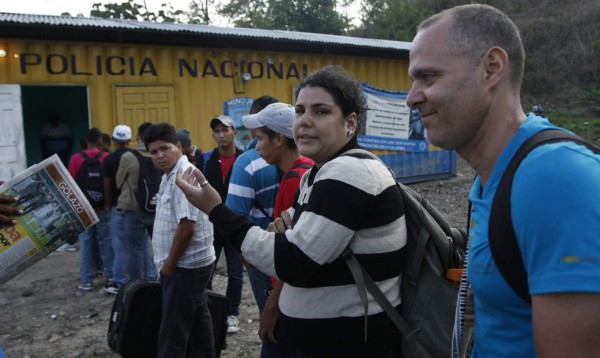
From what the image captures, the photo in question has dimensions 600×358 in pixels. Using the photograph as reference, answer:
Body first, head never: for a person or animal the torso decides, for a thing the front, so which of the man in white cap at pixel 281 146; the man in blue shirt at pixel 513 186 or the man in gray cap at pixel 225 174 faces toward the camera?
the man in gray cap at pixel 225 174

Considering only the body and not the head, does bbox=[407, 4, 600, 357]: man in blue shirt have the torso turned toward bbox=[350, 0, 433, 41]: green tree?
no

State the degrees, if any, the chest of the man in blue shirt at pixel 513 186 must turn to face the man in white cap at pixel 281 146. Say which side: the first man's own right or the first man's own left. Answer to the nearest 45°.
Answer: approximately 45° to the first man's own right

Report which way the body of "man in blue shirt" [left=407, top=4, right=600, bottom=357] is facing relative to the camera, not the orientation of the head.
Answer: to the viewer's left

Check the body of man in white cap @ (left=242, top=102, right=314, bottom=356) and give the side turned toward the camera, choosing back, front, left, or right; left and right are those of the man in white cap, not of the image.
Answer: left

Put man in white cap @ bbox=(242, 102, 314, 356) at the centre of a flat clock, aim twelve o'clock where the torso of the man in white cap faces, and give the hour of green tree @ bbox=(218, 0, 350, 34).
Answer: The green tree is roughly at 3 o'clock from the man in white cap.

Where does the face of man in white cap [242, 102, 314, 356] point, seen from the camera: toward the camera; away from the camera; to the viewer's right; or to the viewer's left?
to the viewer's left

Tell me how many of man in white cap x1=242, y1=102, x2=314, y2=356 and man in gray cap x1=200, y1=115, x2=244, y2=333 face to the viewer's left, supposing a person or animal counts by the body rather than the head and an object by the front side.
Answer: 1

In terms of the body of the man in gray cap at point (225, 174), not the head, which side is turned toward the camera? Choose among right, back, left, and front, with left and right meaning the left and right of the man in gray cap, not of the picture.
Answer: front

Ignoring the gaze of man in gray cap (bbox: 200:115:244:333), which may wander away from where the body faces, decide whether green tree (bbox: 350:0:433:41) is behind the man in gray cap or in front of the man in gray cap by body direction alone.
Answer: behind

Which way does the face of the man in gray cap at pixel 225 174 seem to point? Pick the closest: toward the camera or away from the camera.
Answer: toward the camera
